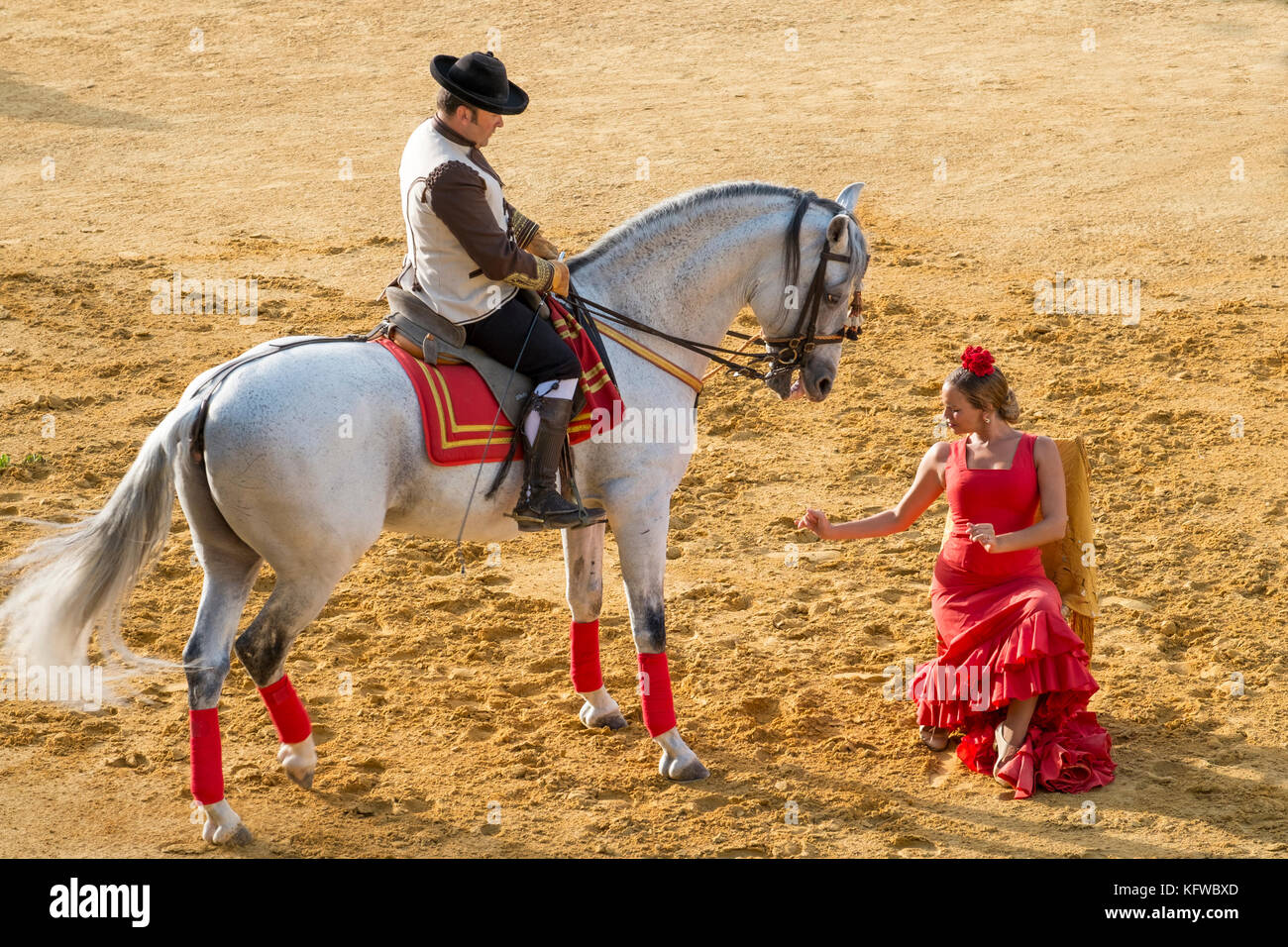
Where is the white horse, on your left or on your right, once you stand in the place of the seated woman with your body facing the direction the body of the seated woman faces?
on your right

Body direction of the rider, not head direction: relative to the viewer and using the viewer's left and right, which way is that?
facing to the right of the viewer

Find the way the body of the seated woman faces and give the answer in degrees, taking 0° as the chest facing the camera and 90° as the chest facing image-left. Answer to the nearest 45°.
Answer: approximately 0°
